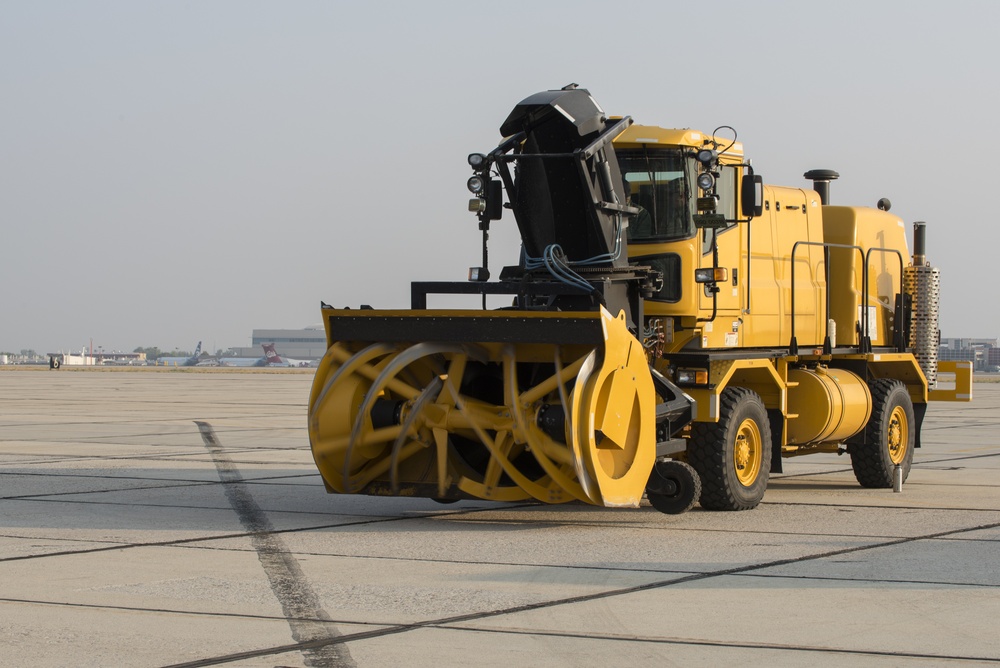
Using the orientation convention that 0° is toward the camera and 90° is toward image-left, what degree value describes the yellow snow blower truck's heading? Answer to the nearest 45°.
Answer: approximately 45°
